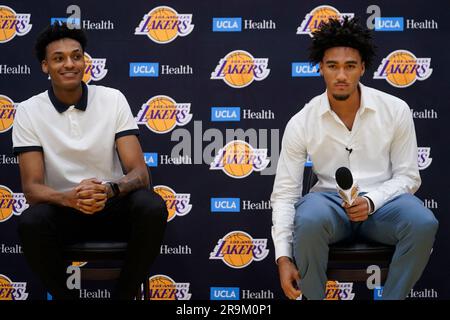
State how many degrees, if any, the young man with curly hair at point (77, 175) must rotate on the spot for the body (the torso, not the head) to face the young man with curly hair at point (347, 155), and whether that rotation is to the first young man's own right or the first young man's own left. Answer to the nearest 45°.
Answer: approximately 90° to the first young man's own left

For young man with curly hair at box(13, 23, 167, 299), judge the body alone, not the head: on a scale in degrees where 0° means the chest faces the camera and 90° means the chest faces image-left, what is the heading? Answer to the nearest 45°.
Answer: approximately 0°

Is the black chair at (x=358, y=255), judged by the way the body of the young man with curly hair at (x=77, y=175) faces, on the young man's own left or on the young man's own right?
on the young man's own left

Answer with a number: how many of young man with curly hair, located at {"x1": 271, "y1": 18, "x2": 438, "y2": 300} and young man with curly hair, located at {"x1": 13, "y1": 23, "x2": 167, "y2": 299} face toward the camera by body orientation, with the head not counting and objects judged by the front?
2
